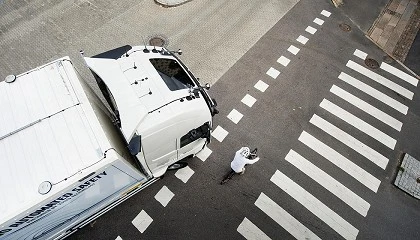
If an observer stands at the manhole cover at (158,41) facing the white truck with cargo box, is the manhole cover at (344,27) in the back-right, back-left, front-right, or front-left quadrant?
back-left

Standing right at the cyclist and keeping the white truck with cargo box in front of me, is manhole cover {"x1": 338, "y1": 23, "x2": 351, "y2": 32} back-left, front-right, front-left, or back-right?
back-right

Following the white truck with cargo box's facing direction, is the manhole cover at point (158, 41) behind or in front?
in front

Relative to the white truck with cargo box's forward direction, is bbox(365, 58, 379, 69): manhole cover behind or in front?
in front

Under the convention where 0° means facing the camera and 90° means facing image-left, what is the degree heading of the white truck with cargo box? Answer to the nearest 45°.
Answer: approximately 225°

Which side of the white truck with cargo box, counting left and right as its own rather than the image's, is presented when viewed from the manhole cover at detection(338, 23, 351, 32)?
front

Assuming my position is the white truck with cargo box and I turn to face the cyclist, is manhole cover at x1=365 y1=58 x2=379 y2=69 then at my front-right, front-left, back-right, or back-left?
front-left

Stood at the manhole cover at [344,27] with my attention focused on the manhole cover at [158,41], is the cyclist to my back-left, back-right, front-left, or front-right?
front-left

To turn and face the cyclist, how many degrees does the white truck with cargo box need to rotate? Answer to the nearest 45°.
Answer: approximately 45° to its right
